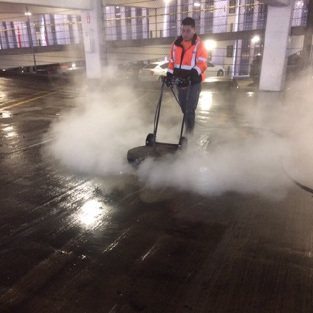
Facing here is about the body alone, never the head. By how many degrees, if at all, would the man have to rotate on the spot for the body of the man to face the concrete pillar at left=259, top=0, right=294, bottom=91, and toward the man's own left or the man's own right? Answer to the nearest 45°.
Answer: approximately 180°

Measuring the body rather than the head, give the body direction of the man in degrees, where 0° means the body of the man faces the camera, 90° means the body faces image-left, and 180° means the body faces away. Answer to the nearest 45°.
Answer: approximately 45°

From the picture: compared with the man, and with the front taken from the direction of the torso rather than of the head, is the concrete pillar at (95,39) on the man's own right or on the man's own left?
on the man's own right
